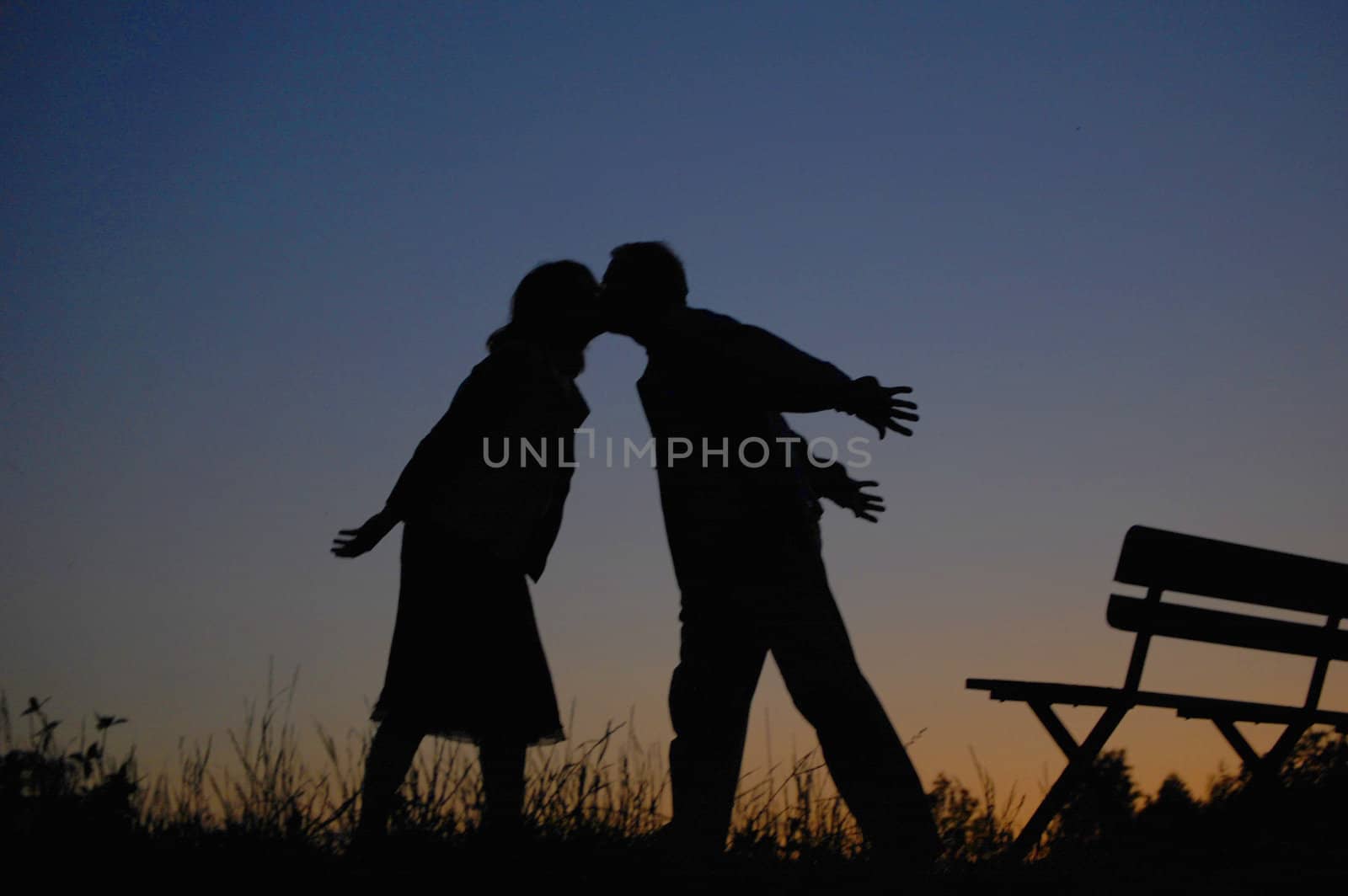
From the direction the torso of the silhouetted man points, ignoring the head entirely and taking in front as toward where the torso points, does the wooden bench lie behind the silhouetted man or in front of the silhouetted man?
behind

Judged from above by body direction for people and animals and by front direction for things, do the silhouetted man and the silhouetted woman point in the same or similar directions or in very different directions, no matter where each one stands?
very different directions

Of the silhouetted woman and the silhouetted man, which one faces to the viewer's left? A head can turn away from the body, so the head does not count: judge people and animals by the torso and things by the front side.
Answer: the silhouetted man

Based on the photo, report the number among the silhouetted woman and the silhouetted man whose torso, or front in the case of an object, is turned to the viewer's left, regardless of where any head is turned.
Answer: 1

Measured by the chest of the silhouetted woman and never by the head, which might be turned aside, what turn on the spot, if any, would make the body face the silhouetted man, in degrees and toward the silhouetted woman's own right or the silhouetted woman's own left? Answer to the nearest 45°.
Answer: approximately 45° to the silhouetted woman's own right

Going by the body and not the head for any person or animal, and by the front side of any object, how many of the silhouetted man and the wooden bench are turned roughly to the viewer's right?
0

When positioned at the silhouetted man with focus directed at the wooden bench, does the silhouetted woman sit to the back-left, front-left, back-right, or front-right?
back-left

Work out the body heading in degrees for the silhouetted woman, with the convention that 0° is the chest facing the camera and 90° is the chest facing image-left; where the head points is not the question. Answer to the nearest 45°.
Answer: approximately 270°

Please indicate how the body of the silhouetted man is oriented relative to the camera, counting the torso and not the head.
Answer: to the viewer's left

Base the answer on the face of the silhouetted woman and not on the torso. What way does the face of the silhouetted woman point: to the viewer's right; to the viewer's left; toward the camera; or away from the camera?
to the viewer's right

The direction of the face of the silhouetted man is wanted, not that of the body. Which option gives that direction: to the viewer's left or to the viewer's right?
to the viewer's left

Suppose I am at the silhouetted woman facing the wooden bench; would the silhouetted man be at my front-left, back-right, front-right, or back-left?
front-right

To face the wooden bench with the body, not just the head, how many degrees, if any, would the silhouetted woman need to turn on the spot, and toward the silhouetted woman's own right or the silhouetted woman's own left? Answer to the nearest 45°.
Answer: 0° — they already face it
